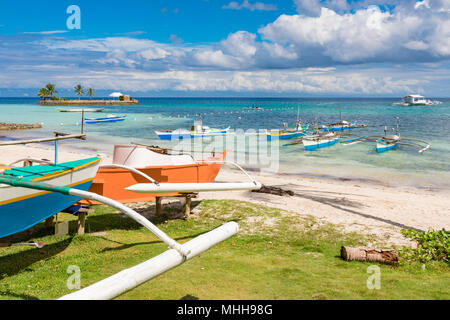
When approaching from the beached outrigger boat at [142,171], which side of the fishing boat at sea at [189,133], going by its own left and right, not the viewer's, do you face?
left

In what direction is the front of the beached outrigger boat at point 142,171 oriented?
to the viewer's right

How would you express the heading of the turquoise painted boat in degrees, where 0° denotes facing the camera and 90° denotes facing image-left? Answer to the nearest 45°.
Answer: approximately 225°

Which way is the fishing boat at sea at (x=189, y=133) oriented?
to the viewer's left

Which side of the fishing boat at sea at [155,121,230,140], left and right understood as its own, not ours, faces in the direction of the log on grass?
left

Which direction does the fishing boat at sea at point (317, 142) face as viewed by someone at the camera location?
facing the viewer and to the left of the viewer

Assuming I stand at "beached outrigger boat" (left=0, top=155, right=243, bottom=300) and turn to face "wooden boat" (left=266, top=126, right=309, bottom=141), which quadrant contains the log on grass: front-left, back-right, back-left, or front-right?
front-right

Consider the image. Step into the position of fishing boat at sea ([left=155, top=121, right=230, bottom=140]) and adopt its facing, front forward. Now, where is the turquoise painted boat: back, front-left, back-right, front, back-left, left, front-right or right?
left

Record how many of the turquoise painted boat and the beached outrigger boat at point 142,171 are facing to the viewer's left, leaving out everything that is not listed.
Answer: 0

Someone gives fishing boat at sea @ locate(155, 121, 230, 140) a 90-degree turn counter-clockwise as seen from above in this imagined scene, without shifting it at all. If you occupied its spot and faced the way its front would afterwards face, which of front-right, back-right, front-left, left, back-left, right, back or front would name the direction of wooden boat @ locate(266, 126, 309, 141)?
left
